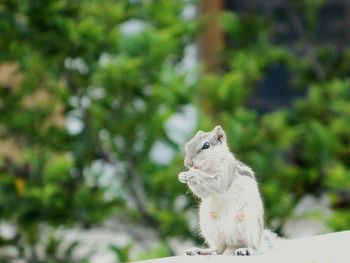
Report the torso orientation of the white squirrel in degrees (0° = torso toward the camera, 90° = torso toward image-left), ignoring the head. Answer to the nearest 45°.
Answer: approximately 45°
